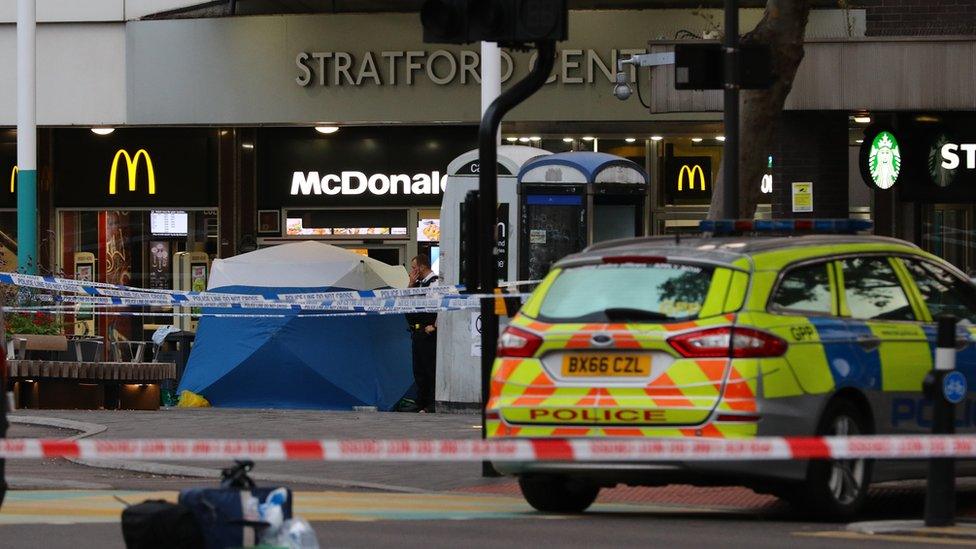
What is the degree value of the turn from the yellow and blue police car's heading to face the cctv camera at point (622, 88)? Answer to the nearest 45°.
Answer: approximately 45° to its left

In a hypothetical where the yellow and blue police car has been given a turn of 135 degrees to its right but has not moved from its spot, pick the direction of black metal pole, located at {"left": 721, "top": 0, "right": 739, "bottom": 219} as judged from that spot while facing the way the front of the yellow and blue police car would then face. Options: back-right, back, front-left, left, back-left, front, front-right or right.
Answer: back

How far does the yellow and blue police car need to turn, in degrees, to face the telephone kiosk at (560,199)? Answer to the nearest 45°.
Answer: approximately 45° to its left

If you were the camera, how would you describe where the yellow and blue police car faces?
facing away from the viewer and to the right of the viewer

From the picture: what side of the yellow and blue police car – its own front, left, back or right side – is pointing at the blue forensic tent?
left

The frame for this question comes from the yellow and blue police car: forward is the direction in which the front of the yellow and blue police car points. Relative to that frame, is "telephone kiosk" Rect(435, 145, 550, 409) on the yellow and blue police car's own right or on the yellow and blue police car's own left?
on the yellow and blue police car's own left

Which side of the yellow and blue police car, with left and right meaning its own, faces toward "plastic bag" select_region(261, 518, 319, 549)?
back

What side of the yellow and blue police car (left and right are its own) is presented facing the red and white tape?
back

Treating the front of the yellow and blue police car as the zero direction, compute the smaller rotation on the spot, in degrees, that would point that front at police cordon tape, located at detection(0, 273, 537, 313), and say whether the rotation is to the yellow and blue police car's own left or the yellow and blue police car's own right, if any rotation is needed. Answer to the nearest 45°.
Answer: approximately 90° to the yellow and blue police car's own left

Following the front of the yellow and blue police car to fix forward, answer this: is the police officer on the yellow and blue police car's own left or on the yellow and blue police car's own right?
on the yellow and blue police car's own left
